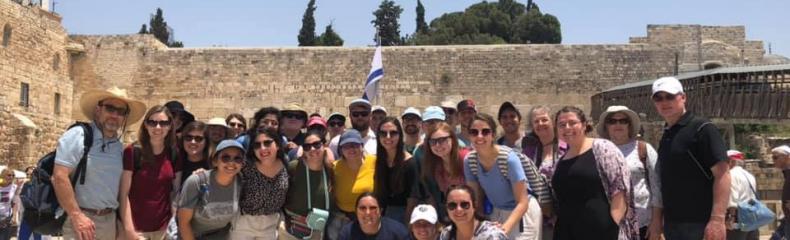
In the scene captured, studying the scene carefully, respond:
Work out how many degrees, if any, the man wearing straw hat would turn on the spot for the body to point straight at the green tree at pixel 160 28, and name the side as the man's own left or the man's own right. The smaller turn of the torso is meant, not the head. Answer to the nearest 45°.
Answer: approximately 135° to the man's own left

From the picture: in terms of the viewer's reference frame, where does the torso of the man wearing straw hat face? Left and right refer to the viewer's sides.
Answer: facing the viewer and to the right of the viewer

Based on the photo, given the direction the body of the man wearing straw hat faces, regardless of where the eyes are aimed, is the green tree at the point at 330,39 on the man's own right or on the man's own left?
on the man's own left

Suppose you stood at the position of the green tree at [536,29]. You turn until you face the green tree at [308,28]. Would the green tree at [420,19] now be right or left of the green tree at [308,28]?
right

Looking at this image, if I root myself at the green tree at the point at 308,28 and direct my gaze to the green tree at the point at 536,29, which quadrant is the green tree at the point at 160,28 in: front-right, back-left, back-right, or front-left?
back-left
